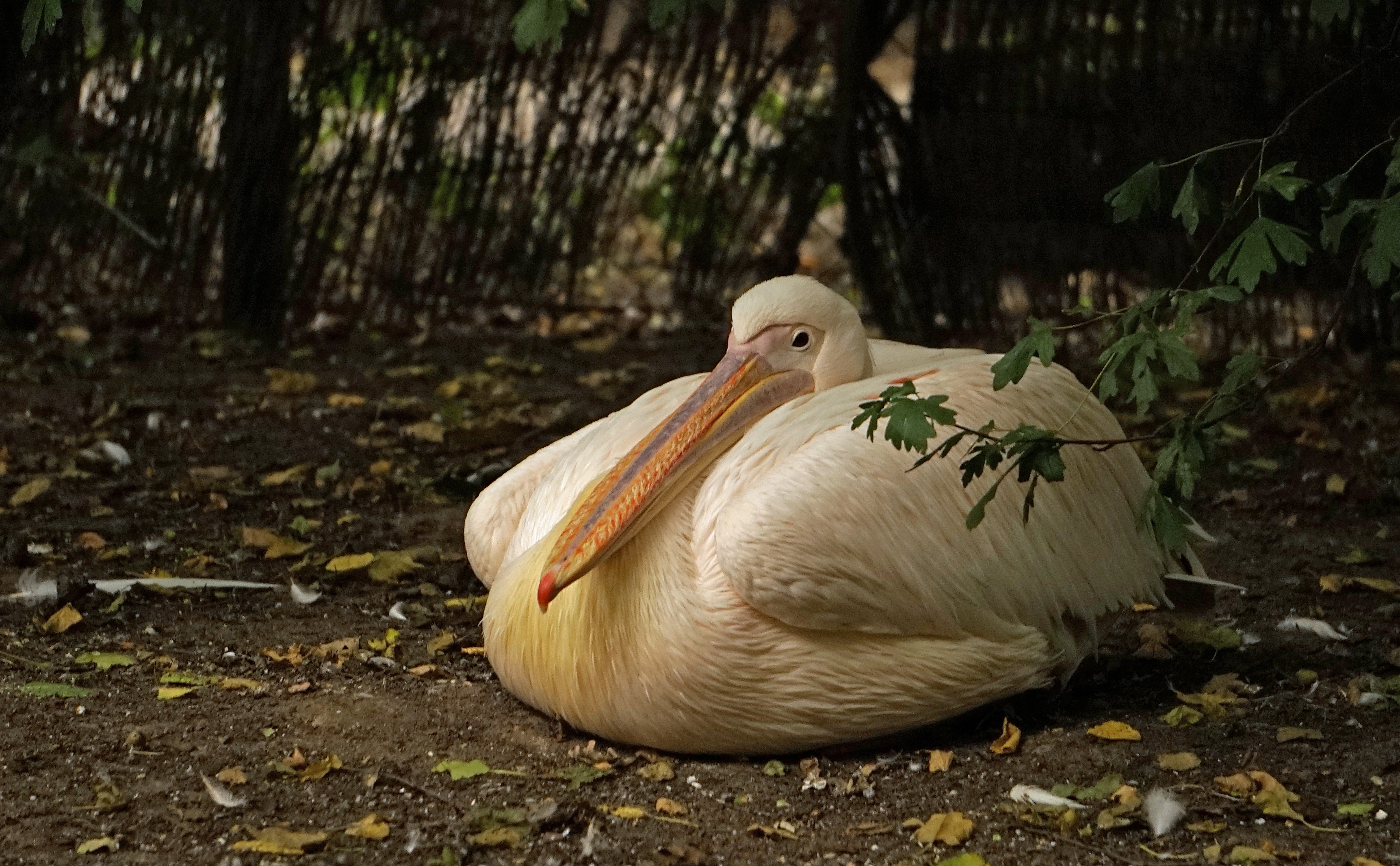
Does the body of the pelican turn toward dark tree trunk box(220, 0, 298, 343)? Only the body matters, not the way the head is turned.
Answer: no

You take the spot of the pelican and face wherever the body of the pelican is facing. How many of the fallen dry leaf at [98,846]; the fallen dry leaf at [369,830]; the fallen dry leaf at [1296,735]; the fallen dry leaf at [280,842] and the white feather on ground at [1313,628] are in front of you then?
3

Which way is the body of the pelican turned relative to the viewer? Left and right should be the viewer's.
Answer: facing the viewer and to the left of the viewer

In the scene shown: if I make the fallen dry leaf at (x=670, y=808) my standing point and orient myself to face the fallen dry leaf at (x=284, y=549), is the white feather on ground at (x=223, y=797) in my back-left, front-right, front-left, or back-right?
front-left

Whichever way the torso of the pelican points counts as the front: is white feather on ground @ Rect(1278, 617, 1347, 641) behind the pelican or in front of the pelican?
behind

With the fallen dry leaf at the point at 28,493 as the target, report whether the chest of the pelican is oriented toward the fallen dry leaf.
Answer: no

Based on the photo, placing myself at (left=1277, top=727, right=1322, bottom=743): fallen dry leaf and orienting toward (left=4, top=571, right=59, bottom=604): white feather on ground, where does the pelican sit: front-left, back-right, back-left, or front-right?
front-left

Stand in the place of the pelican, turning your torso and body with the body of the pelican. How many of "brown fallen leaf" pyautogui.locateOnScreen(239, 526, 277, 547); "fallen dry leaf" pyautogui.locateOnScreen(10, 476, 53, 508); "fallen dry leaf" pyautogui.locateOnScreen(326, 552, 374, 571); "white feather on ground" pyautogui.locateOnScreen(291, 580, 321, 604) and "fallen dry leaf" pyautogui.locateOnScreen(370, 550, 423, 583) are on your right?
5

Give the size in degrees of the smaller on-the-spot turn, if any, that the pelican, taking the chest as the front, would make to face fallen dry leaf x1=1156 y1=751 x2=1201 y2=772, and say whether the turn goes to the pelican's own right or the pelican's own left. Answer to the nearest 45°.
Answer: approximately 135° to the pelican's own left

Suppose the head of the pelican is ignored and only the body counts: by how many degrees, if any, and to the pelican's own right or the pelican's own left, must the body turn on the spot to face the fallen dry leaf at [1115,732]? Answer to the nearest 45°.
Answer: approximately 135° to the pelican's own left

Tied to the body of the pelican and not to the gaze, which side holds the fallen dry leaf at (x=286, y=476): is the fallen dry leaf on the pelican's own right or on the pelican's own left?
on the pelican's own right

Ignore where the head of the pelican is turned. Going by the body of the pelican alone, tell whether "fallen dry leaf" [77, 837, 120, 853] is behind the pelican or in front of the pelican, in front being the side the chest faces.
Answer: in front
